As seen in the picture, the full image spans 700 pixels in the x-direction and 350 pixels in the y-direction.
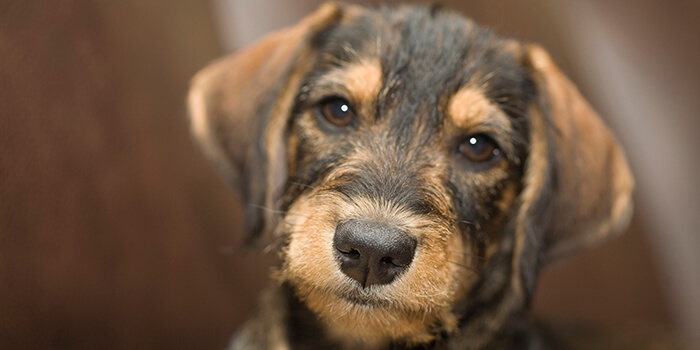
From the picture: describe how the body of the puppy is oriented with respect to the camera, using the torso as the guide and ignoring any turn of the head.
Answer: toward the camera
